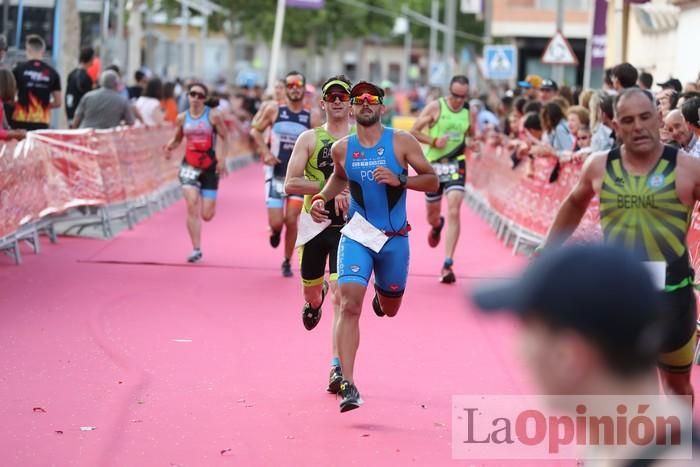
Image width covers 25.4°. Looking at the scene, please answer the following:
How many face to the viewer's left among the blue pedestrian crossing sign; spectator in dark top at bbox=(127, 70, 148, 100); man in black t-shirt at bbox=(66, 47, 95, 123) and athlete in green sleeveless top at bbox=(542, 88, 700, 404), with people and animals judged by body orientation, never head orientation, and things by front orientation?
0

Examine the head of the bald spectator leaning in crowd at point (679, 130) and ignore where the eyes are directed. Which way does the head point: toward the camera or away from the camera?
toward the camera

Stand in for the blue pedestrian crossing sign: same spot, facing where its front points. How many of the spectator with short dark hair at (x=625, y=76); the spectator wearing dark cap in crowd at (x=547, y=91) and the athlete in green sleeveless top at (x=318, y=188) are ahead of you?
3

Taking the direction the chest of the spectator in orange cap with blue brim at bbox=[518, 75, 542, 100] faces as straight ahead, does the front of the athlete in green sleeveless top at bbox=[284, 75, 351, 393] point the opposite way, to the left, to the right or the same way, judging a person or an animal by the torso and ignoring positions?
to the left

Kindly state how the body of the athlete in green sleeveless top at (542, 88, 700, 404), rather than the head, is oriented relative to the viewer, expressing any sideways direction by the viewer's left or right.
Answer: facing the viewer

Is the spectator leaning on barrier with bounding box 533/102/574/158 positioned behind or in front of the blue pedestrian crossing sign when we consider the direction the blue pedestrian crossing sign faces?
in front

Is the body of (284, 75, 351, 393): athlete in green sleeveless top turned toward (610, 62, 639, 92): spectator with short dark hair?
no

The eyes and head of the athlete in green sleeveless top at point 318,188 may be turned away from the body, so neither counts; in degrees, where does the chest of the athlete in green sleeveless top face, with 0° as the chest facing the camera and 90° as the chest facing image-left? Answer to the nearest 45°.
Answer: approximately 0°

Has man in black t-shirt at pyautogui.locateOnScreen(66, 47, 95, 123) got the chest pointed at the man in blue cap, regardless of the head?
no

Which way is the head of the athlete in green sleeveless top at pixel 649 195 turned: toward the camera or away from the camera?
toward the camera

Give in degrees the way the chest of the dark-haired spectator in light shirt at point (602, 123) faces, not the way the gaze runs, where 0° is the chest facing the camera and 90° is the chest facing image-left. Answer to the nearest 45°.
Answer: approximately 90°

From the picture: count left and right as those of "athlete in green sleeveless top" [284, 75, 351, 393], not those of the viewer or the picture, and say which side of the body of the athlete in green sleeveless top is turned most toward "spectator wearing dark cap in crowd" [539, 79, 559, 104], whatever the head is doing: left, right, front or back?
back

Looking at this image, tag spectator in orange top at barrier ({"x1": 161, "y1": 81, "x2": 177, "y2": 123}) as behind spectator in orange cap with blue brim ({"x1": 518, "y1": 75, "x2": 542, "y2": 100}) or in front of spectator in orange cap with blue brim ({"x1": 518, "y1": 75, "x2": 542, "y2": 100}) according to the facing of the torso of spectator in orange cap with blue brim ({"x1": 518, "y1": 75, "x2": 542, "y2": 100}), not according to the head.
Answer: in front

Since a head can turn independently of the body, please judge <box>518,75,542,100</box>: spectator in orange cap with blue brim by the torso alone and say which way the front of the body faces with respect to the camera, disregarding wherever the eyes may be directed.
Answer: to the viewer's left

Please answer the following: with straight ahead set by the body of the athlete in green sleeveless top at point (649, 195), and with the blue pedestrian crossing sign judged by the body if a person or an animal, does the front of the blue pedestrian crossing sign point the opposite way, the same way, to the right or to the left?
the same way

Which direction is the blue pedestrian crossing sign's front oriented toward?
toward the camera
